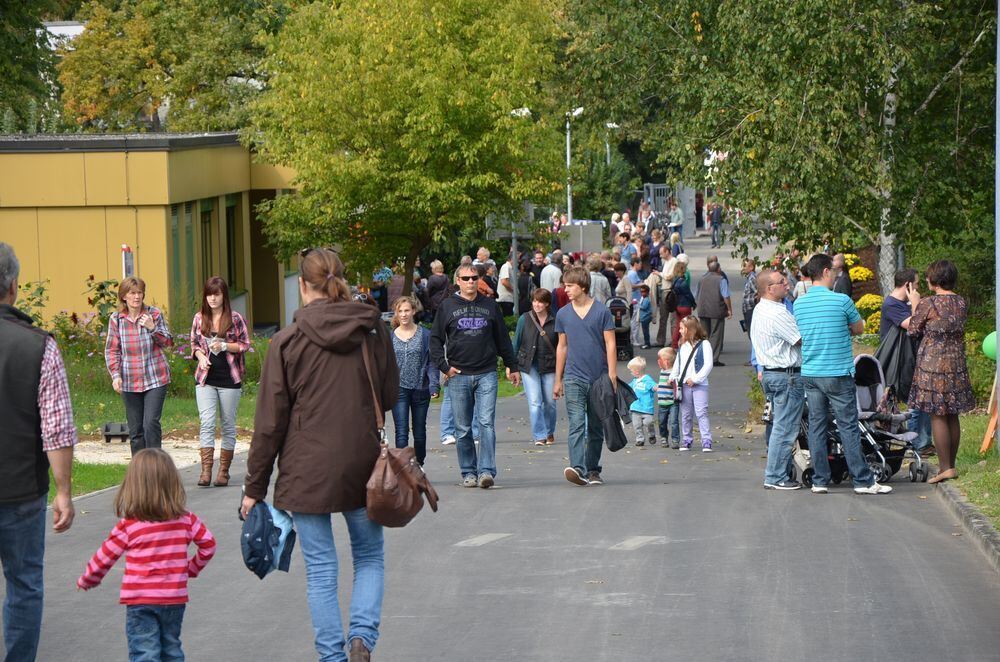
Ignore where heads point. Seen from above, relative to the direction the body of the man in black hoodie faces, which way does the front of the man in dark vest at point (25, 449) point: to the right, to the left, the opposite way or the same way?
the opposite way

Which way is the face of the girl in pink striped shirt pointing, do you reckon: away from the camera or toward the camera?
away from the camera

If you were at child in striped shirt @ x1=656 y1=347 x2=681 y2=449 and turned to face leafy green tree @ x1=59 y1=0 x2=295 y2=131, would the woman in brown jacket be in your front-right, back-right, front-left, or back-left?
back-left

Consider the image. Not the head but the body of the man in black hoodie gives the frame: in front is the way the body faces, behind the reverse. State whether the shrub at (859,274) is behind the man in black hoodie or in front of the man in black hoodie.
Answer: behind

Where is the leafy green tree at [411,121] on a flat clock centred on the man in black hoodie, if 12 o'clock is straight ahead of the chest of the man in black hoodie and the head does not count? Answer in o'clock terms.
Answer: The leafy green tree is roughly at 6 o'clock from the man in black hoodie.

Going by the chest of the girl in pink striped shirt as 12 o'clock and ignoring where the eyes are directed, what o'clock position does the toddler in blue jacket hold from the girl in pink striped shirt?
The toddler in blue jacket is roughly at 1 o'clock from the girl in pink striped shirt.

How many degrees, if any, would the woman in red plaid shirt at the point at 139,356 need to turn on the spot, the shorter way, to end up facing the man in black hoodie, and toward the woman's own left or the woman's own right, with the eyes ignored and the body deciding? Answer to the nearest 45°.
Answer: approximately 90° to the woman's own left

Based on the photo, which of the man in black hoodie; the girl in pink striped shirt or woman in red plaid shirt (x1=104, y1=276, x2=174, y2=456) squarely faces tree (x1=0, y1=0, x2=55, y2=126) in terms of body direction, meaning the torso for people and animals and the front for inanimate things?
the girl in pink striped shirt

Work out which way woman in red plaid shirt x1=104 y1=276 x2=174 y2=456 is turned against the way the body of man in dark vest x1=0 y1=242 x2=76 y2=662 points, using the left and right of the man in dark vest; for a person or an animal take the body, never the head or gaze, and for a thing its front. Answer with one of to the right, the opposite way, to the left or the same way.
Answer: the opposite way

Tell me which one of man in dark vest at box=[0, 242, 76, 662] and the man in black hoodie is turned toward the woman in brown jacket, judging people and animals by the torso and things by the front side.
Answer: the man in black hoodie

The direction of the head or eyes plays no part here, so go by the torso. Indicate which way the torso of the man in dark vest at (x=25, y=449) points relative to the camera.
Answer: away from the camera
